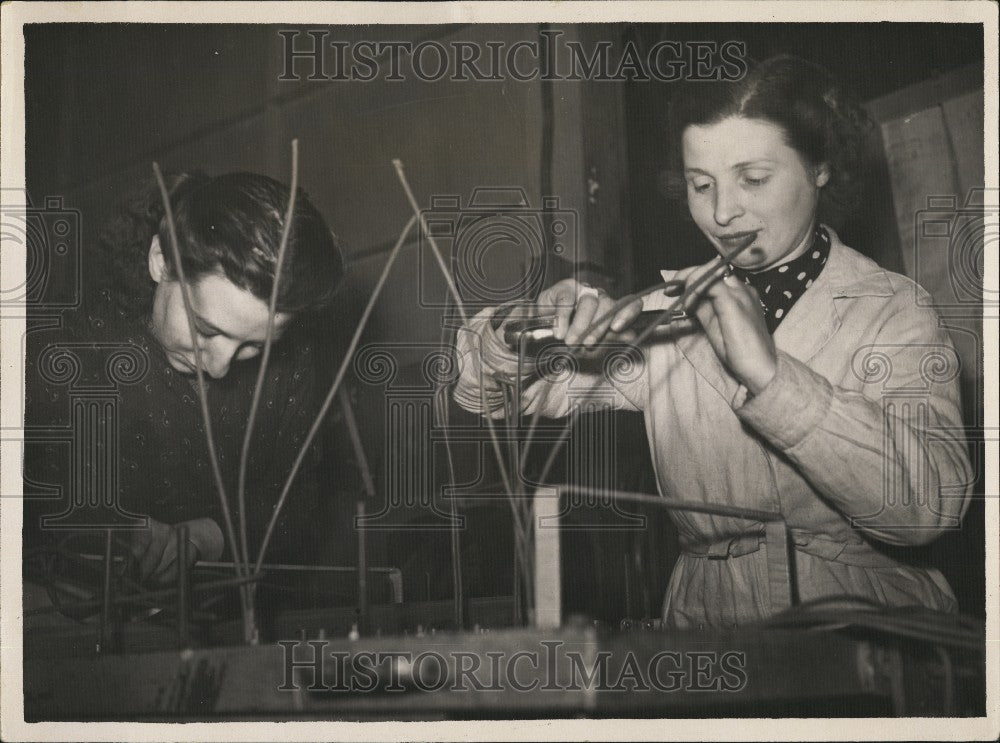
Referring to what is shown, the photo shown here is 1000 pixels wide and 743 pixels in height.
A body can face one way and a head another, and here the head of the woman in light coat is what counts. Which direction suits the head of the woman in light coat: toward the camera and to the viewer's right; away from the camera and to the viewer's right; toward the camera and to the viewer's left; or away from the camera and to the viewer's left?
toward the camera and to the viewer's left

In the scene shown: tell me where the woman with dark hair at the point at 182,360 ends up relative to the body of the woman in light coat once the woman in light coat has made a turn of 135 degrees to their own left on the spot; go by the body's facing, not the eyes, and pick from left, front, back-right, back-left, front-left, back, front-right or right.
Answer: back

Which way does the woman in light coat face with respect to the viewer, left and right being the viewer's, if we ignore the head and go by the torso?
facing the viewer and to the left of the viewer

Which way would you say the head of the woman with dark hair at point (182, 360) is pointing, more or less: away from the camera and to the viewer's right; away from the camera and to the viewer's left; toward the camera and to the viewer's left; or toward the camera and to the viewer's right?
toward the camera and to the viewer's right
